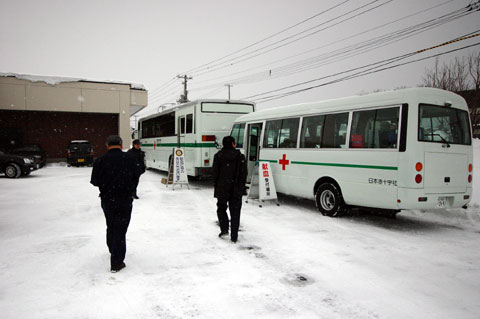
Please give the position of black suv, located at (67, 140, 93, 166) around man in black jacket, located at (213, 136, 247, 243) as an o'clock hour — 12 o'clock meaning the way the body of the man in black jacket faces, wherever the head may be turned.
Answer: The black suv is roughly at 11 o'clock from the man in black jacket.

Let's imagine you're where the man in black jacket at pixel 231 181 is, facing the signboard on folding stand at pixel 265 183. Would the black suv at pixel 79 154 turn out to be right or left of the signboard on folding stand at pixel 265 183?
left

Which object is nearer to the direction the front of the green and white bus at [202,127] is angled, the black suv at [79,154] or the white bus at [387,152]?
the black suv

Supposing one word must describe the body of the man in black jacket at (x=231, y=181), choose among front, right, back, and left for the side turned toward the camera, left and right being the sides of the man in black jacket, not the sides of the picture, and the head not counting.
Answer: back

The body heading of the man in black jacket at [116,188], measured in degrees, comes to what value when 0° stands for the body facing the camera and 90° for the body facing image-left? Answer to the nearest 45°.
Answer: approximately 180°

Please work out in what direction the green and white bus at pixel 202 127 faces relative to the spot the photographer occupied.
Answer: facing away from the viewer and to the left of the viewer

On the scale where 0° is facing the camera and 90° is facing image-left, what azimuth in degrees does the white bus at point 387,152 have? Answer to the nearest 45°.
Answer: approximately 135°

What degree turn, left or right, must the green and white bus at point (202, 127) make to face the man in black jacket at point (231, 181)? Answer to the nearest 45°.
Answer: approximately 135° to its left

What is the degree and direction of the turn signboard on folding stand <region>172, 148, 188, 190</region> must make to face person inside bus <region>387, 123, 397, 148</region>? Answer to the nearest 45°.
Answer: approximately 45° to its left
